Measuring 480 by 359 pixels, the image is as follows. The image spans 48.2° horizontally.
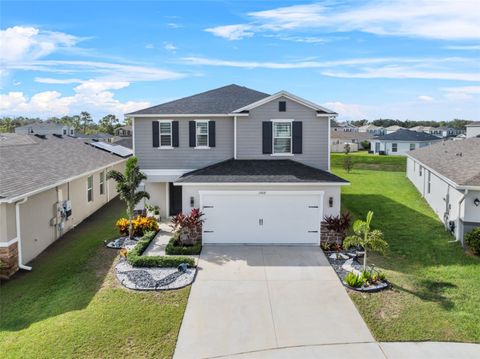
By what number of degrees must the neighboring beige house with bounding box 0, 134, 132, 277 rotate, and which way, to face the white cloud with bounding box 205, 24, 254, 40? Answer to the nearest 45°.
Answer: approximately 135° to its left

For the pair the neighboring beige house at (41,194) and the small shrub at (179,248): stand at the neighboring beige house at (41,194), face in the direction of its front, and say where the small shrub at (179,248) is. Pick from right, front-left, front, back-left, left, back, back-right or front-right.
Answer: left

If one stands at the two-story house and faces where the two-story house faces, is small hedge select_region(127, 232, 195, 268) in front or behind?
in front

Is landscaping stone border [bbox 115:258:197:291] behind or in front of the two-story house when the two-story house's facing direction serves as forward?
in front

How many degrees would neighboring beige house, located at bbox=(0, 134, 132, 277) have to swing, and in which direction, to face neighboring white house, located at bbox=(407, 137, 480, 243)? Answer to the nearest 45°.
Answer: approximately 135° to its left

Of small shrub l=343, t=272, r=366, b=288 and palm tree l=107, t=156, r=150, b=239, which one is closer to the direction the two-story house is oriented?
the small shrub

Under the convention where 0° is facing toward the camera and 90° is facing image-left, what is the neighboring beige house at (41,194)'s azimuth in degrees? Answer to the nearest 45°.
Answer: approximately 45°

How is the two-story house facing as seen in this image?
toward the camera

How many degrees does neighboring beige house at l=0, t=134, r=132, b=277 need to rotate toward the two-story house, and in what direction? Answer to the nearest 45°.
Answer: approximately 135° to its left

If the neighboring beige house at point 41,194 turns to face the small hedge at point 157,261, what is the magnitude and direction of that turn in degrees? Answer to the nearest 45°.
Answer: approximately 90° to its left

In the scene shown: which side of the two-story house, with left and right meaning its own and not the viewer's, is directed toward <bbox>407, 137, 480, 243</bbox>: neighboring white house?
left

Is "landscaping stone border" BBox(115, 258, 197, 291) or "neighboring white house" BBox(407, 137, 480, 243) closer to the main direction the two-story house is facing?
the landscaping stone border

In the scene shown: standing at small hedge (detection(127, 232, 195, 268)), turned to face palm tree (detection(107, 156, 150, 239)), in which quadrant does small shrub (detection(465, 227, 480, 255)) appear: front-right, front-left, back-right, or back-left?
back-right

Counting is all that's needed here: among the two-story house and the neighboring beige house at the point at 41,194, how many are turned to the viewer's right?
0
